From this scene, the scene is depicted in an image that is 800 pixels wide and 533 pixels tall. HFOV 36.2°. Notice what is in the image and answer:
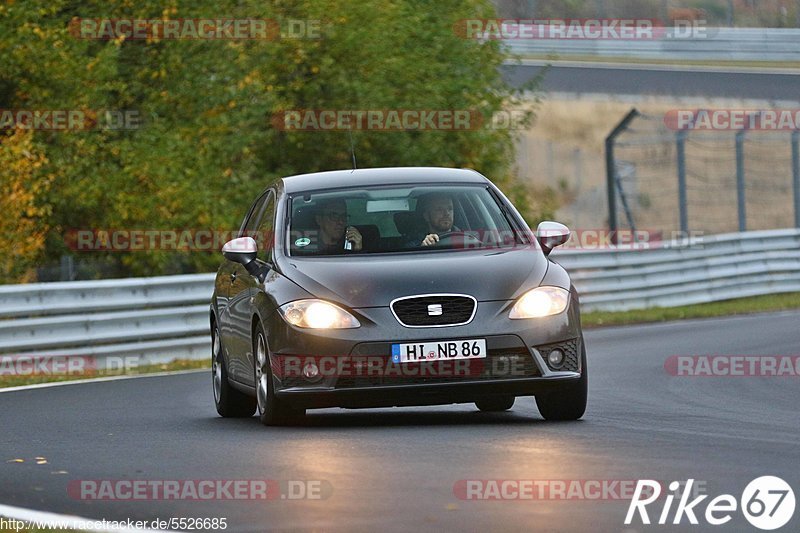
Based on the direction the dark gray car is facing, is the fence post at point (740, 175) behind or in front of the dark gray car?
behind

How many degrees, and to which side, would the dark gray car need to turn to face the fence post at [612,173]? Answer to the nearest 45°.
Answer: approximately 180°

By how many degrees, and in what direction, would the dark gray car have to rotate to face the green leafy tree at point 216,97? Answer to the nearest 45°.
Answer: approximately 180°

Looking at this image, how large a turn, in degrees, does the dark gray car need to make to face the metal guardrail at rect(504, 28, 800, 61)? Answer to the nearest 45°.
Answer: approximately 180°

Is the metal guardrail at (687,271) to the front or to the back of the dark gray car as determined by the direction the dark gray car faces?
to the back

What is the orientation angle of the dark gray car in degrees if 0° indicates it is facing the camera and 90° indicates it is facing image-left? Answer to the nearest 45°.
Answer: approximately 0°

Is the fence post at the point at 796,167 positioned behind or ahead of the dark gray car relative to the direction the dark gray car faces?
behind
